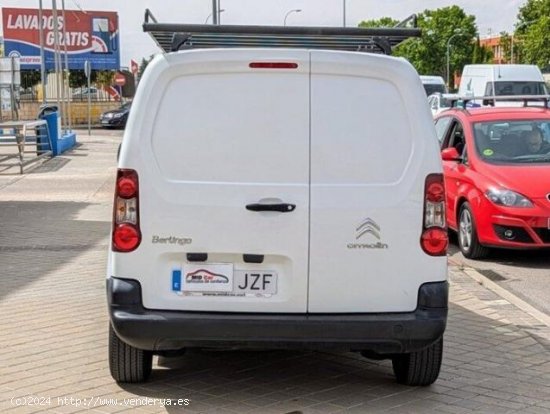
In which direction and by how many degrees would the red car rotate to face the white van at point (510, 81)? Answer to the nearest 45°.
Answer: approximately 135° to its left

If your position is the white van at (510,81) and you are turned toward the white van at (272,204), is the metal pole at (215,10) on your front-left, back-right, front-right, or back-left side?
front-right

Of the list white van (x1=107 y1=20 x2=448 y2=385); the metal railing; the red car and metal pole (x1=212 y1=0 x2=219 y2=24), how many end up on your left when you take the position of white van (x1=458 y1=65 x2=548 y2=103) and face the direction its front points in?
0

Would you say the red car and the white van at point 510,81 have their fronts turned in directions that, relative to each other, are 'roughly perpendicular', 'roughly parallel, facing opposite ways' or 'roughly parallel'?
roughly parallel

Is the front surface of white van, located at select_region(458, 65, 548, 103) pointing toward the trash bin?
no

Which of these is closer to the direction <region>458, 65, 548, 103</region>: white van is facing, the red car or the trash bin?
the red car

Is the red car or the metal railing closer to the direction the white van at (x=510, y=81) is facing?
the red car

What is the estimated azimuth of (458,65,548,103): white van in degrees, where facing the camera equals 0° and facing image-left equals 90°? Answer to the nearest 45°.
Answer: approximately 315°

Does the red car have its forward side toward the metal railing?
no

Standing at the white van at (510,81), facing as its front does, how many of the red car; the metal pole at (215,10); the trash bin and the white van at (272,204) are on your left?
0

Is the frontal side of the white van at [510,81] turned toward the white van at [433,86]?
no

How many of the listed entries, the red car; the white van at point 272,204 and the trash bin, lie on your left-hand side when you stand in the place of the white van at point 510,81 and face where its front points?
0

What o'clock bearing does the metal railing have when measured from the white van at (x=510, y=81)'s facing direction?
The metal railing is roughly at 3 o'clock from the white van.

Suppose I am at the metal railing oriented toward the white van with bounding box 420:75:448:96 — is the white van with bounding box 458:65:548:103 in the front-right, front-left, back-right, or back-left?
front-right

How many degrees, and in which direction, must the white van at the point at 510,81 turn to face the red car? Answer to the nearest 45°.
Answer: approximately 45° to its right

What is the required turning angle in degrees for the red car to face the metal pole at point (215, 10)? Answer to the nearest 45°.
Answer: approximately 180°

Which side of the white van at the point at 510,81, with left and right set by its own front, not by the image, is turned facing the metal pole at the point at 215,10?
right

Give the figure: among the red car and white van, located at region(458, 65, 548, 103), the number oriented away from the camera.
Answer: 0

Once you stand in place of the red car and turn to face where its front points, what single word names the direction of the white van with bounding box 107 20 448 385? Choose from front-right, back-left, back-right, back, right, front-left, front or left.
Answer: front-right
